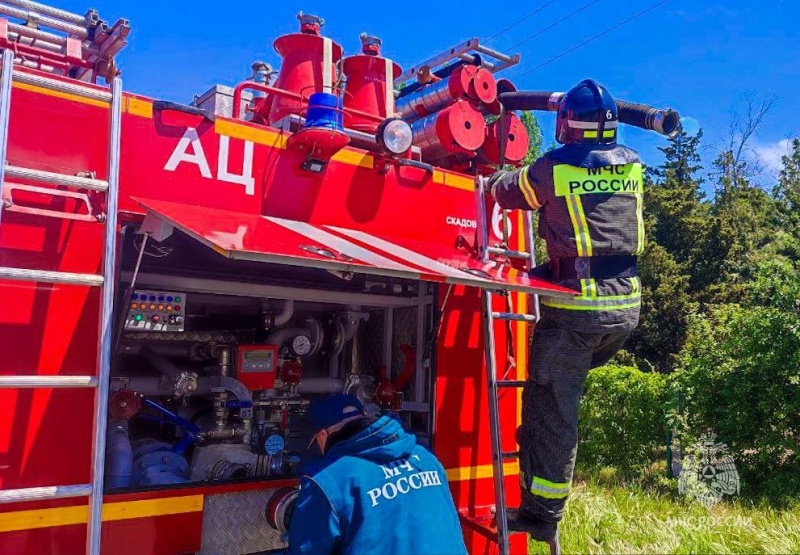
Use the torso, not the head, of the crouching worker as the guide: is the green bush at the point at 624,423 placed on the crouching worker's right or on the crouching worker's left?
on the crouching worker's right

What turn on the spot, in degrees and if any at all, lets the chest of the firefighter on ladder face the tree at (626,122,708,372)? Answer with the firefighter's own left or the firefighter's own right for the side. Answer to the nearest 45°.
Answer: approximately 45° to the firefighter's own right

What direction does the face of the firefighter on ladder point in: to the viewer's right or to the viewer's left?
to the viewer's left

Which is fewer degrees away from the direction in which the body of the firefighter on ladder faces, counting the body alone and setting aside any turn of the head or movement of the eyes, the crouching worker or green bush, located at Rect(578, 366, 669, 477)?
the green bush

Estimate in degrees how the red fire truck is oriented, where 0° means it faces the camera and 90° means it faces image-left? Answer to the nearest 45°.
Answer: approximately 135°

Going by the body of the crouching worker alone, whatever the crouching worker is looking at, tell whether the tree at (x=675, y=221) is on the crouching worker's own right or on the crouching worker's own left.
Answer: on the crouching worker's own right

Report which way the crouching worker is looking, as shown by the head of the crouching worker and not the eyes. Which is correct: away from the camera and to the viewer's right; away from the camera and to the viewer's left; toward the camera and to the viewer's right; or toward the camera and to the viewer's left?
away from the camera and to the viewer's left

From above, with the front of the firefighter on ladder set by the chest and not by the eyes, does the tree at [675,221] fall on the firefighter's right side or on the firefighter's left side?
on the firefighter's right side

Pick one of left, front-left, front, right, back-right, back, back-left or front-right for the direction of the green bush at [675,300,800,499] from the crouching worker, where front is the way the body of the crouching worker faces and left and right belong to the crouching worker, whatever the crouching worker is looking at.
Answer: right

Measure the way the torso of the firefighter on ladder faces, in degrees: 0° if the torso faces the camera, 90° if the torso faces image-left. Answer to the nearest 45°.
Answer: approximately 135°

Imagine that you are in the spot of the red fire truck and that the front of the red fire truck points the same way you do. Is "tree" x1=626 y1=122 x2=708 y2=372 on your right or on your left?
on your right

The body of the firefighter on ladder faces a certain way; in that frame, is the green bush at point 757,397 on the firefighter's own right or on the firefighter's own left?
on the firefighter's own right

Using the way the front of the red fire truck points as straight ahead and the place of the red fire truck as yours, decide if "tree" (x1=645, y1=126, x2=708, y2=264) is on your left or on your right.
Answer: on your right

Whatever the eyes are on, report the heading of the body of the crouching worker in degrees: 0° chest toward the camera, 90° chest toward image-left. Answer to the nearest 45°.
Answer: approximately 135°
